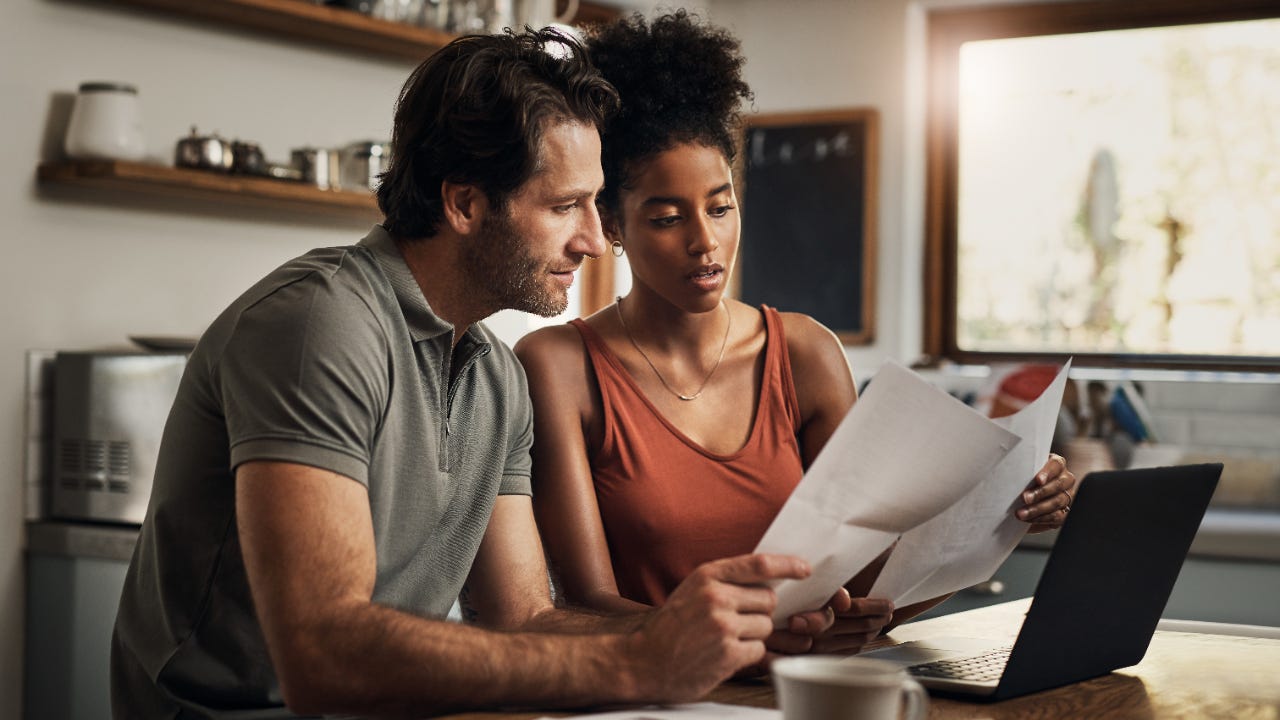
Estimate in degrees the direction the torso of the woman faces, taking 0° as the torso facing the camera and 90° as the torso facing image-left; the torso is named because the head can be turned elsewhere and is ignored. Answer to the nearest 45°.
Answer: approximately 315°

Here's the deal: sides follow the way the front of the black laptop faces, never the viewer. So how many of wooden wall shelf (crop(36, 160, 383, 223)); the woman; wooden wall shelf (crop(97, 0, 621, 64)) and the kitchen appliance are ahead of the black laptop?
4

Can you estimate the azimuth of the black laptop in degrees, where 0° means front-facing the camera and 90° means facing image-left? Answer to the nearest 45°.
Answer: approximately 135°

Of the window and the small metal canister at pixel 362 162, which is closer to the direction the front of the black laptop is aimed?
the small metal canister

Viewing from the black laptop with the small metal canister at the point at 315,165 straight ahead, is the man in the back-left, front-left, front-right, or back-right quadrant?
front-left

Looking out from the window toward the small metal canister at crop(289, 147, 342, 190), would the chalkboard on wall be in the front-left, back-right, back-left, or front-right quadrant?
front-right

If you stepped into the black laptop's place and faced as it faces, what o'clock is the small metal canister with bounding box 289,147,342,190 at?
The small metal canister is roughly at 12 o'clock from the black laptop.

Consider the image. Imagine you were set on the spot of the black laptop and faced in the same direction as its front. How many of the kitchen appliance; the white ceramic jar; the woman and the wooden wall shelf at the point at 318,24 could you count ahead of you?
4

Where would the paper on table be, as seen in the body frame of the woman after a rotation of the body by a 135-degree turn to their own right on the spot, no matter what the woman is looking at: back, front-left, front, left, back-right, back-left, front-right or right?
left

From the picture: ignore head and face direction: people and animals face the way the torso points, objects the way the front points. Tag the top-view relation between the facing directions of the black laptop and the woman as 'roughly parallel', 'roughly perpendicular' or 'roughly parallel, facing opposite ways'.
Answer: roughly parallel, facing opposite ways

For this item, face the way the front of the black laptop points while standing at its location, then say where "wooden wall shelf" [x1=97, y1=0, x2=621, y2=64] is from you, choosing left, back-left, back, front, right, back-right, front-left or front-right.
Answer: front

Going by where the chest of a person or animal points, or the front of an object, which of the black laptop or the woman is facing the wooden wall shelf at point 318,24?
the black laptop

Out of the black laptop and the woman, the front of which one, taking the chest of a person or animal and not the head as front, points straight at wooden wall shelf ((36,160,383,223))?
the black laptop

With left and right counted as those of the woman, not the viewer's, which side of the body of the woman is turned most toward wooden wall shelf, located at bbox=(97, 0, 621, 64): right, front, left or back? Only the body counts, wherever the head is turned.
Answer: back

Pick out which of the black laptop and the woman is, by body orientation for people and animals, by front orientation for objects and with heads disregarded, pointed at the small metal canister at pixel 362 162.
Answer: the black laptop

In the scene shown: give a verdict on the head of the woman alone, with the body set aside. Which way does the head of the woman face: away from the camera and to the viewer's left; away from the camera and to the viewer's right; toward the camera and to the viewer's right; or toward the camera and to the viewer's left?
toward the camera and to the viewer's right
